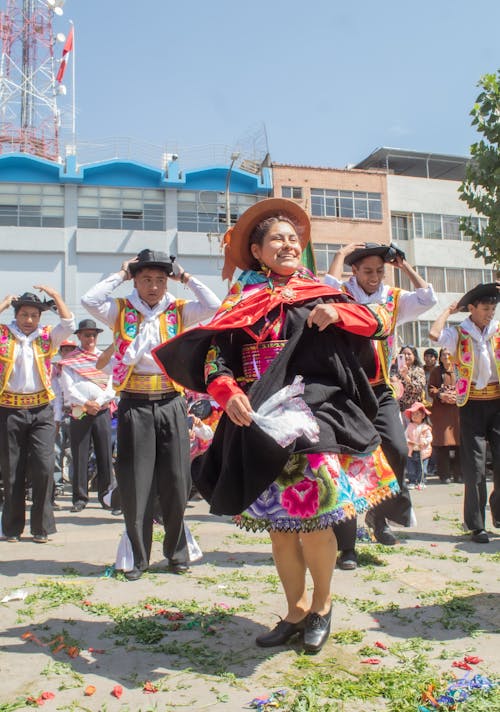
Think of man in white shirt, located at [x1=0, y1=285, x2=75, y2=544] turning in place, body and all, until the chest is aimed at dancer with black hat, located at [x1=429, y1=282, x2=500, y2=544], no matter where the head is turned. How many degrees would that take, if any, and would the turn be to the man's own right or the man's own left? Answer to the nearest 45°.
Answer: approximately 90° to the man's own left

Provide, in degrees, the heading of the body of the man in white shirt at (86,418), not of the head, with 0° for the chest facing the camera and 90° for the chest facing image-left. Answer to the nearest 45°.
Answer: approximately 315°

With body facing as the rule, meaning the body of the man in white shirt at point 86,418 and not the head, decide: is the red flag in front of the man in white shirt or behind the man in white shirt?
behind

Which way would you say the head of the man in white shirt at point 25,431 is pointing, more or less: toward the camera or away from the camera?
toward the camera

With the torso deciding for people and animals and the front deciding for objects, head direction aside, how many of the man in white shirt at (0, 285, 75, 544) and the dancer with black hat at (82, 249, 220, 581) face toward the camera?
2

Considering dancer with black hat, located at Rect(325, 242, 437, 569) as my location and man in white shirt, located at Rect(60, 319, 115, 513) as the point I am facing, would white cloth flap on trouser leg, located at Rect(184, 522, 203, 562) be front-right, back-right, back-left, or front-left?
front-left

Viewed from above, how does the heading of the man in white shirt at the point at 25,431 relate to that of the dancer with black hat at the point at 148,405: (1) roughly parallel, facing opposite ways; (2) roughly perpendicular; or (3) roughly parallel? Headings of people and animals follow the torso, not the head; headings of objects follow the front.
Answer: roughly parallel

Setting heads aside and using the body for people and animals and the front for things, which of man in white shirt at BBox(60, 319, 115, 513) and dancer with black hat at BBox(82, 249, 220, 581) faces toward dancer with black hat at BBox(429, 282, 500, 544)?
the man in white shirt

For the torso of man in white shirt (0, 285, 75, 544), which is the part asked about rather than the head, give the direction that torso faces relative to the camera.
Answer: toward the camera

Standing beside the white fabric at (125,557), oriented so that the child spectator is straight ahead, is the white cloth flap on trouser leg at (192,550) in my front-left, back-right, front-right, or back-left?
front-right

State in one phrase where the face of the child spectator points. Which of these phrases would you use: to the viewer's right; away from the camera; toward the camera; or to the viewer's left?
toward the camera

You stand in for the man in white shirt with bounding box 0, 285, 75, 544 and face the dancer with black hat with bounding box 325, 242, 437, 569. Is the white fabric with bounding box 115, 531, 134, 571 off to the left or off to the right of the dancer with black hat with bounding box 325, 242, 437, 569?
right

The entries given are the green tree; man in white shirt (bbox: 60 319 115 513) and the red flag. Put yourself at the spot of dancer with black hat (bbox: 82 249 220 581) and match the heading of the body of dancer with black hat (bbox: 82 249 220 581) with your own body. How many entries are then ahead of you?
0

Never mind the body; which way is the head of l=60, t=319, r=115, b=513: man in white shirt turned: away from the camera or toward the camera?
toward the camera

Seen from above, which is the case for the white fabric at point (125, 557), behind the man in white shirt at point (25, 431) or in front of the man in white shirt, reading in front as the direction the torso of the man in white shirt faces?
in front

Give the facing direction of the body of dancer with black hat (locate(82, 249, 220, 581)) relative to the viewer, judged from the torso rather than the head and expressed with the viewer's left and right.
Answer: facing the viewer

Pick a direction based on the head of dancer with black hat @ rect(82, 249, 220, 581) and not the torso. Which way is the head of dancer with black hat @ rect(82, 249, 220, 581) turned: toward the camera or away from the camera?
toward the camera
